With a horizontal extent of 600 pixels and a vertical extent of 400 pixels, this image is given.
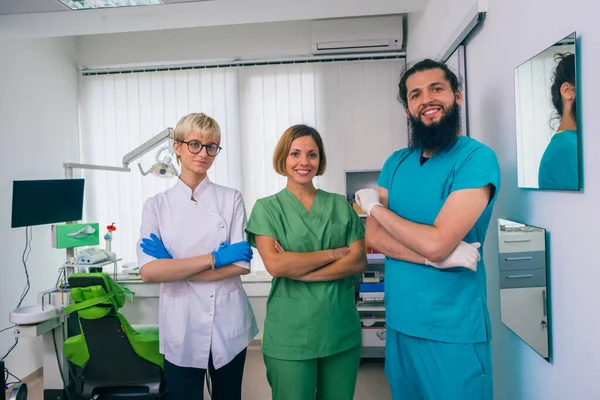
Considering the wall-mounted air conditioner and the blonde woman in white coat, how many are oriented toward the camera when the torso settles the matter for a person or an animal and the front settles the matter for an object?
2

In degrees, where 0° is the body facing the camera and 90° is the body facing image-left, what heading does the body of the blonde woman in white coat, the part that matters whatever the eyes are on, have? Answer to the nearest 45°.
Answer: approximately 0°

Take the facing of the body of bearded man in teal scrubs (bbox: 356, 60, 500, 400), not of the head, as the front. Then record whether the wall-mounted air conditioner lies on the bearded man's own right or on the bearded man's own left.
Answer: on the bearded man's own right

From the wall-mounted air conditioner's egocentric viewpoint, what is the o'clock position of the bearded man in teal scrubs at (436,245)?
The bearded man in teal scrubs is roughly at 12 o'clock from the wall-mounted air conditioner.

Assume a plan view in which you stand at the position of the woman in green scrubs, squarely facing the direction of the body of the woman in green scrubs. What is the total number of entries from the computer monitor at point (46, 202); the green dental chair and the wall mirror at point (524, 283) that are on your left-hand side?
1

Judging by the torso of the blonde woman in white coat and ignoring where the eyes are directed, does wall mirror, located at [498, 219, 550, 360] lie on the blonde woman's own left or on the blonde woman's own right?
on the blonde woman's own left

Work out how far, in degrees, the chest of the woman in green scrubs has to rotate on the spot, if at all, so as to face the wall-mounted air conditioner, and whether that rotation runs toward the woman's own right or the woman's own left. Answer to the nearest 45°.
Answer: approximately 180°

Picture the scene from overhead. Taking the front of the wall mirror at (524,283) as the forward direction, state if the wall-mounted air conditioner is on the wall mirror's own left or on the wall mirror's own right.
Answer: on the wall mirror's own right
